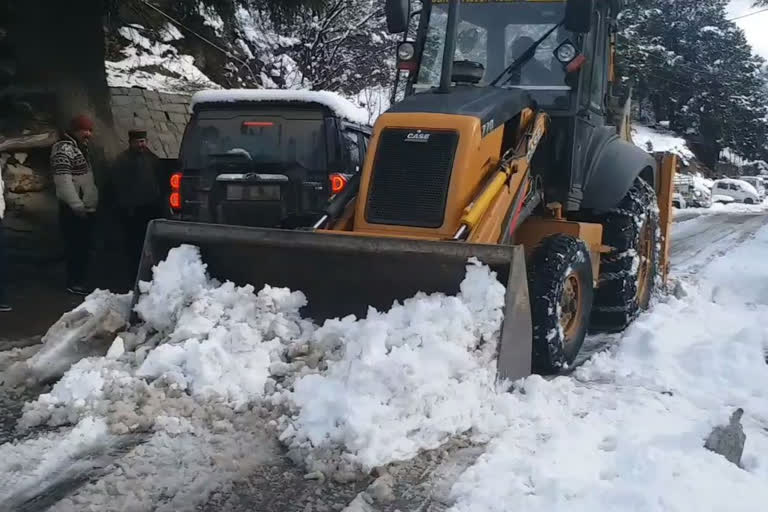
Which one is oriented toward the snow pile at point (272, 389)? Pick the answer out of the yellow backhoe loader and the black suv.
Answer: the yellow backhoe loader

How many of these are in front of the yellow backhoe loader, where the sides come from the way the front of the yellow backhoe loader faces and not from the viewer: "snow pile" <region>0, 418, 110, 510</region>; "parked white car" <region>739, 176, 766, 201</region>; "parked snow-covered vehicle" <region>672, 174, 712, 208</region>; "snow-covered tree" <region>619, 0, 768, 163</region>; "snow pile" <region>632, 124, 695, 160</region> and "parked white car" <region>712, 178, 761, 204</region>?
1

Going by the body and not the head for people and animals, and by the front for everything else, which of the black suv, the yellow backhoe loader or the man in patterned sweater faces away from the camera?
the black suv

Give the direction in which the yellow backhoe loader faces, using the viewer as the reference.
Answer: facing the viewer and to the left of the viewer

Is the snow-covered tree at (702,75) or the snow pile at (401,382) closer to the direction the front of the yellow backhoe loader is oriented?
the snow pile

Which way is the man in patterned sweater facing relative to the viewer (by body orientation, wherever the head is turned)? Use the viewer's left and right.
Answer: facing the viewer and to the right of the viewer

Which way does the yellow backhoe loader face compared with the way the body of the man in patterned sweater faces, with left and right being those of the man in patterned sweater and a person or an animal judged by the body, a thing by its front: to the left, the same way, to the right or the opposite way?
to the right

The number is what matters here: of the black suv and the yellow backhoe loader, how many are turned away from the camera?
1

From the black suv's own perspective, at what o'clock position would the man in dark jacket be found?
The man in dark jacket is roughly at 8 o'clock from the black suv.

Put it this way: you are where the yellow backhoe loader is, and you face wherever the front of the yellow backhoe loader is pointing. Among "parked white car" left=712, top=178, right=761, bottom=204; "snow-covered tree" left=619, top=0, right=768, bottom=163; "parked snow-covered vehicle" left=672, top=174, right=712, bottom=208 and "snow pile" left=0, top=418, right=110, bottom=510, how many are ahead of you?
1

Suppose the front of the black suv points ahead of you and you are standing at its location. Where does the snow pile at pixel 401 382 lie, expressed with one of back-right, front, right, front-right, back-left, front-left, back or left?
back

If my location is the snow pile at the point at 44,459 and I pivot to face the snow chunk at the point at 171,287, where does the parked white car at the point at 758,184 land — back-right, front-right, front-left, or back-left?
front-right

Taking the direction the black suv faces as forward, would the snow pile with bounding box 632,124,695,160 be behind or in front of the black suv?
in front

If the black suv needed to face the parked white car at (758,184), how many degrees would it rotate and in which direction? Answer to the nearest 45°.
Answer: approximately 45° to its right

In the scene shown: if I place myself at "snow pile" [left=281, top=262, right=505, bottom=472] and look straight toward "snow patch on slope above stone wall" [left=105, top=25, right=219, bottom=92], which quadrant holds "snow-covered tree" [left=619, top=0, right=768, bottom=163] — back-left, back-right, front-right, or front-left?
front-right

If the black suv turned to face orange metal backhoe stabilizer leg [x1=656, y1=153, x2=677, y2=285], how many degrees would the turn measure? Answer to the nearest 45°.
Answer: approximately 90° to its right

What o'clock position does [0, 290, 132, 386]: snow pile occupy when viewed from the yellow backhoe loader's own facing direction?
The snow pile is roughly at 1 o'clock from the yellow backhoe loader.

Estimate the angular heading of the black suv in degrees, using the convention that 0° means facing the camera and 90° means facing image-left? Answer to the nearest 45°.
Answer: approximately 180°

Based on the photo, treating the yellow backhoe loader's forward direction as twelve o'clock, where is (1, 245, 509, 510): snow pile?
The snow pile is roughly at 12 o'clock from the yellow backhoe loader.
